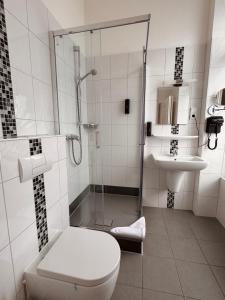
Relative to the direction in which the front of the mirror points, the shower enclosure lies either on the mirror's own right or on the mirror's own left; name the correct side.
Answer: on the mirror's own right

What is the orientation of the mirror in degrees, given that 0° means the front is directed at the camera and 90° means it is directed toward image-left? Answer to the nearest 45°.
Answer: approximately 0°

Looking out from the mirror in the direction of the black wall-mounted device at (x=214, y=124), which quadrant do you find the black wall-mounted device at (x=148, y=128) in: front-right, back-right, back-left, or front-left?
back-right

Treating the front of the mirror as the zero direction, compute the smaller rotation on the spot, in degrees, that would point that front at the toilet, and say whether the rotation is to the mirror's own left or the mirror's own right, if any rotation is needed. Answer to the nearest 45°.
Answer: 0° — it already faces it
